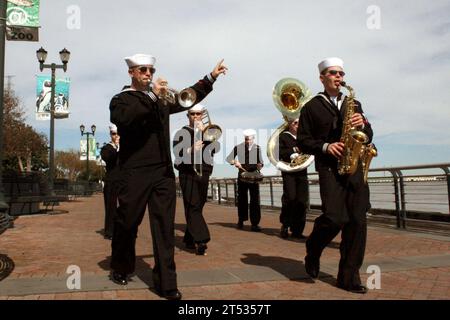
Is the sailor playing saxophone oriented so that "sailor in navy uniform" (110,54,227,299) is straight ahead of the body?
no

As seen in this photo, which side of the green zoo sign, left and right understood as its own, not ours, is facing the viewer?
front

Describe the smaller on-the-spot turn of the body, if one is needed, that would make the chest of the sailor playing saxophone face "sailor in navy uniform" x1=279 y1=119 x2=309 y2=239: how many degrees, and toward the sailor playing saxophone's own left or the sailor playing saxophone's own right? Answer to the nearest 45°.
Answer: approximately 135° to the sailor playing saxophone's own left

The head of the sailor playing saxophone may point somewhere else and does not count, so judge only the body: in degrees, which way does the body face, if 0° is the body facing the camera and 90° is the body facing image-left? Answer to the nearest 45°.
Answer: approximately 315°

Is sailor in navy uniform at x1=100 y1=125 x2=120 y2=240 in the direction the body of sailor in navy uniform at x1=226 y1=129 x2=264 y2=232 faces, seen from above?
no

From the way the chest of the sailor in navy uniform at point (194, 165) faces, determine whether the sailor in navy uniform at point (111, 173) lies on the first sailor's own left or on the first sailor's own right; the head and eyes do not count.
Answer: on the first sailor's own right

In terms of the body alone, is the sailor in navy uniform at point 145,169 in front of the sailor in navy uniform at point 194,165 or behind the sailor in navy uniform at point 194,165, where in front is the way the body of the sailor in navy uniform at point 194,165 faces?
in front

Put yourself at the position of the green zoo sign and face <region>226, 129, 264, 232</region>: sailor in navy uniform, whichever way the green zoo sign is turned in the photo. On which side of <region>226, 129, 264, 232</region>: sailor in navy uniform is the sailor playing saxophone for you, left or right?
right

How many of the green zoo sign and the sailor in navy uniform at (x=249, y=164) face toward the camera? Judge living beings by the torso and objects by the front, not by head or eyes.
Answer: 2

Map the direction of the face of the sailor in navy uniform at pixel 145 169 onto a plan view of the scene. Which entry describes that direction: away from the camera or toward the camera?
toward the camera

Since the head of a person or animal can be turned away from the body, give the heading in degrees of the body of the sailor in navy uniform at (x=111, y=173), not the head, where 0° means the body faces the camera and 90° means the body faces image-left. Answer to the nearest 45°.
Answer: approximately 315°

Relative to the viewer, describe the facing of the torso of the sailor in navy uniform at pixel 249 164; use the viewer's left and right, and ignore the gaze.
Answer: facing the viewer

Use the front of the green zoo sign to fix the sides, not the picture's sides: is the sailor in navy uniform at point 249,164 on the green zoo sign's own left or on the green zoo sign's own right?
on the green zoo sign's own left
